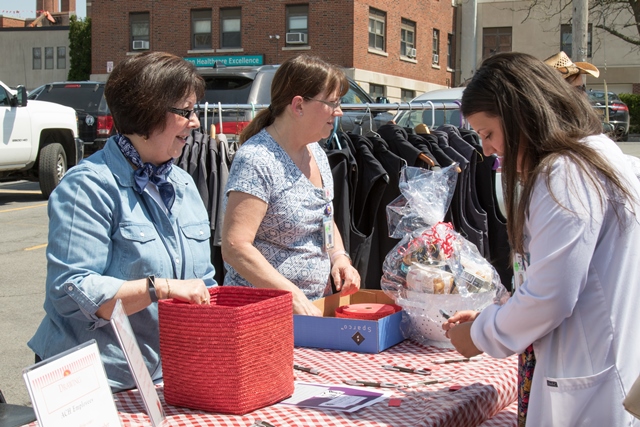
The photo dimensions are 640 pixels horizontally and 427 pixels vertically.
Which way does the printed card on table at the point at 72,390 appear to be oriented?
toward the camera

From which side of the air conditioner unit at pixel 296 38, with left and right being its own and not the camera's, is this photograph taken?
front

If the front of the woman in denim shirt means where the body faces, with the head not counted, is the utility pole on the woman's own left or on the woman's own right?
on the woman's own left

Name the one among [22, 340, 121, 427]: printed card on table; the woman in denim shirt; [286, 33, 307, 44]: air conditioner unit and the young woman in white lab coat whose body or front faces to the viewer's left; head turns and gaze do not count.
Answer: the young woman in white lab coat

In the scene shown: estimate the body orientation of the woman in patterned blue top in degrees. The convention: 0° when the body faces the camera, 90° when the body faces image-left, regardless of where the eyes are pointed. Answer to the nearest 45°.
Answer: approximately 315°

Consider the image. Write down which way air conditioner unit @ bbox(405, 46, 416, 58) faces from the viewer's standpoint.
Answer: facing the viewer and to the right of the viewer

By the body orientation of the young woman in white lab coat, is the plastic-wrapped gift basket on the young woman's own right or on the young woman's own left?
on the young woman's own right

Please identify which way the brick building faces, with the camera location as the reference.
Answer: facing the viewer

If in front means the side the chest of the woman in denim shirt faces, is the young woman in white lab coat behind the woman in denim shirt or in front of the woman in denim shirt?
in front

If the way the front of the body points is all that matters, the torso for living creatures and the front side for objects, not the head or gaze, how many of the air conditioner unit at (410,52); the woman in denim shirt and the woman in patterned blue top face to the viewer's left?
0

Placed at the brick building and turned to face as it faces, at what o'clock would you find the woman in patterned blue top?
The woman in patterned blue top is roughly at 12 o'clock from the brick building.

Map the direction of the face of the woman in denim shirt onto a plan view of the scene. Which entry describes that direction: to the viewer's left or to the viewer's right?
to the viewer's right

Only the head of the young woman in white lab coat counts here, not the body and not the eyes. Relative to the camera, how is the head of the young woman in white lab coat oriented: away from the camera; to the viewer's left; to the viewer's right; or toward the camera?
to the viewer's left

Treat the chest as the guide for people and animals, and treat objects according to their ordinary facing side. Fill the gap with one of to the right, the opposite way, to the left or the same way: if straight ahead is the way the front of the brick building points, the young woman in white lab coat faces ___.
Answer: to the right

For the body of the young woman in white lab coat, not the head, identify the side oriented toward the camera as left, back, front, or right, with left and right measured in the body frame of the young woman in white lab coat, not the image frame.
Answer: left
